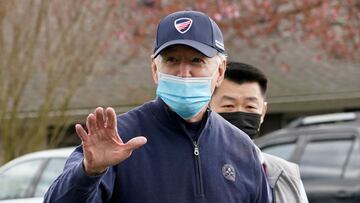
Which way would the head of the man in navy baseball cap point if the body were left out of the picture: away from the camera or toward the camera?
toward the camera

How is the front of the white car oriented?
to the viewer's left

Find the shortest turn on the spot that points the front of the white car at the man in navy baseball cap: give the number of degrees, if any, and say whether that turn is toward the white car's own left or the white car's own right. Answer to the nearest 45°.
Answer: approximately 90° to the white car's own left

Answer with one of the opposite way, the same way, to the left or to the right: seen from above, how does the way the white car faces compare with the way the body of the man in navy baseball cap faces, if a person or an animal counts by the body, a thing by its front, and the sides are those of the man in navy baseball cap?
to the right

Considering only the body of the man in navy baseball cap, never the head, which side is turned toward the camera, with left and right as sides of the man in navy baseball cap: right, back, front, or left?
front

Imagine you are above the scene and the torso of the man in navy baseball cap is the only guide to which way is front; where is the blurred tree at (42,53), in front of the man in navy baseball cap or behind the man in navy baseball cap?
behind

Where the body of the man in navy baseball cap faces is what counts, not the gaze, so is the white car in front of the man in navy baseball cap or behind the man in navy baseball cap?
behind

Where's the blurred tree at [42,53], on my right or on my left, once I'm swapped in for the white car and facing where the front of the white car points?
on my right
